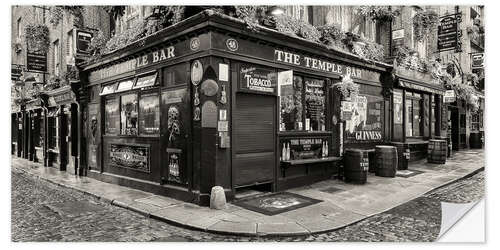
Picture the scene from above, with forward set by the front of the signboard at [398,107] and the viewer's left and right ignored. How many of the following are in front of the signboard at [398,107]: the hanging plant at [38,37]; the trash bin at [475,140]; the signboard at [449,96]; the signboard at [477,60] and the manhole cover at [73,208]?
2

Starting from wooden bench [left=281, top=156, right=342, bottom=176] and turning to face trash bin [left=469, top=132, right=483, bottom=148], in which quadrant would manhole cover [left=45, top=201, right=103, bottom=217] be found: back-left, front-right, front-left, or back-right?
back-left

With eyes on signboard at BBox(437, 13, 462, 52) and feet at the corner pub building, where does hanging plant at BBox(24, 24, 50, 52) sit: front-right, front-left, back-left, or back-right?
back-left

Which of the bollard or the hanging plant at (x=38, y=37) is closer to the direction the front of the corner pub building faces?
the bollard

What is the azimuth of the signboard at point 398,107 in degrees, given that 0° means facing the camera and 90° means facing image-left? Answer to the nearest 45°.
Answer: approximately 315°

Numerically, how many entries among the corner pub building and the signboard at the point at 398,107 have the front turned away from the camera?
0

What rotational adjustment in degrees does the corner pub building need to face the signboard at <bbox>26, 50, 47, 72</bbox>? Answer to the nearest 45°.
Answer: approximately 135° to its right

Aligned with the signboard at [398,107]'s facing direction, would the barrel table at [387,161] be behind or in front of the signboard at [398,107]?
in front
